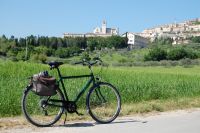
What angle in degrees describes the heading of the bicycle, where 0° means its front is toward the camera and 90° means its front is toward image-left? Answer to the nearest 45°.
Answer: approximately 270°
